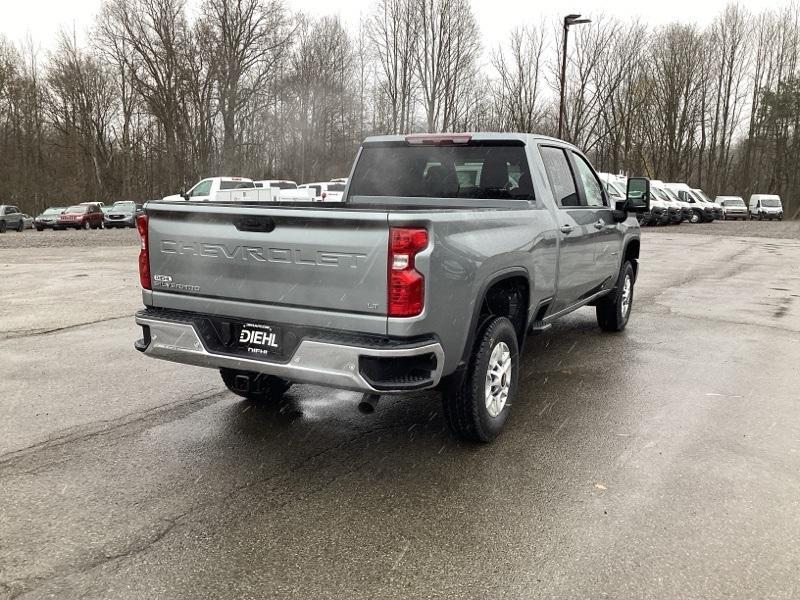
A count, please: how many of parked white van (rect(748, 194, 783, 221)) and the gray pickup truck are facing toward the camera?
1

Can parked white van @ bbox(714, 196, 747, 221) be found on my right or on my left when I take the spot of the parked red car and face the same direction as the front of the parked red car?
on my left

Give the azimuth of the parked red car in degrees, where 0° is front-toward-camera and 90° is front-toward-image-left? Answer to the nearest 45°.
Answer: approximately 45°

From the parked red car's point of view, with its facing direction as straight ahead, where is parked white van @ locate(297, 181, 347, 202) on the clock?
The parked white van is roughly at 9 o'clock from the parked red car.

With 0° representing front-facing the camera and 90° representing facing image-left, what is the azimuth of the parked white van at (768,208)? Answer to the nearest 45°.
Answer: approximately 0°

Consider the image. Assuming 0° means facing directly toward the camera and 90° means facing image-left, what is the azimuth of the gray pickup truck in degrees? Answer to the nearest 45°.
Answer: approximately 225°

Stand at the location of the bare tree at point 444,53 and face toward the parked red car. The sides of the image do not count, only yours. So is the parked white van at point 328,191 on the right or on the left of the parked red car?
left

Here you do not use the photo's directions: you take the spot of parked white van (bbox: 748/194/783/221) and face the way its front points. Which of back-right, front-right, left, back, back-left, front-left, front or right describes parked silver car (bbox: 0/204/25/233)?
front-right
